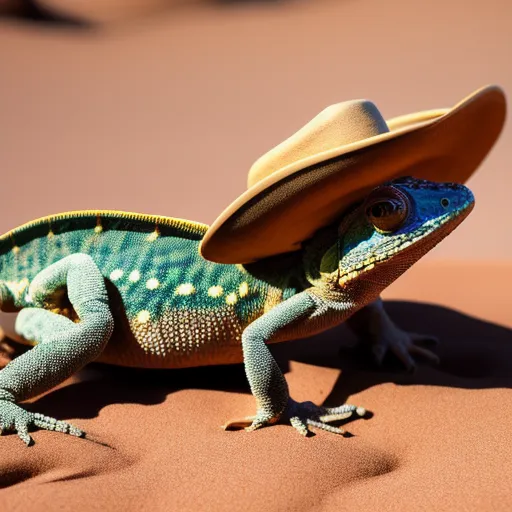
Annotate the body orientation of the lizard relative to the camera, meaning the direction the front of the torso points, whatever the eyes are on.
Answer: to the viewer's right
